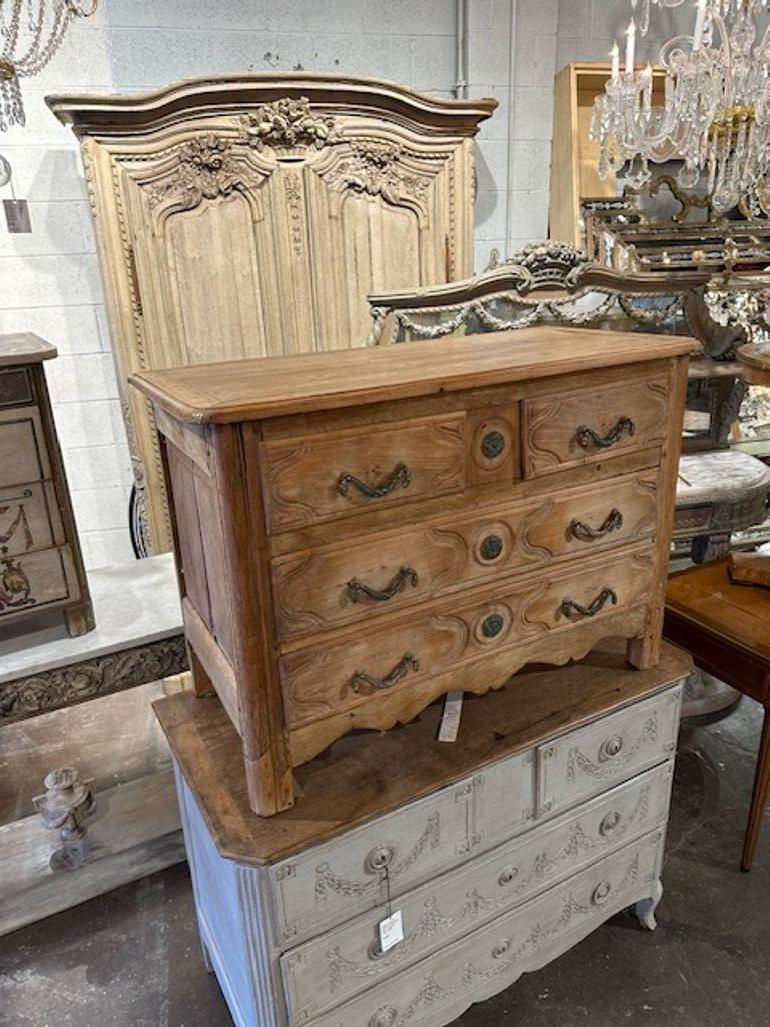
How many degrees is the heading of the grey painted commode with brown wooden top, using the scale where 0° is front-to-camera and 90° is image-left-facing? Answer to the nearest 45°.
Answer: approximately 315°

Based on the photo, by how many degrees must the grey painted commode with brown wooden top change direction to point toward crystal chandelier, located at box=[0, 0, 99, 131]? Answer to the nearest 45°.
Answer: approximately 180°

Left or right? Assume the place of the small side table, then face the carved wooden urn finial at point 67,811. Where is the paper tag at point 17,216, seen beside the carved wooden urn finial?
right

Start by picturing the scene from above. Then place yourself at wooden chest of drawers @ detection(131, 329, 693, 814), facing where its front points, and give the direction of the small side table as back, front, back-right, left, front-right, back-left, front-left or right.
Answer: left

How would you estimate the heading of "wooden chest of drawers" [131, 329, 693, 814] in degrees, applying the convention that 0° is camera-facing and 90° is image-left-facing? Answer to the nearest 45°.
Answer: approximately 315°

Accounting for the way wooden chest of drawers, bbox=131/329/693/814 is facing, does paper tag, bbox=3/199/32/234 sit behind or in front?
behind

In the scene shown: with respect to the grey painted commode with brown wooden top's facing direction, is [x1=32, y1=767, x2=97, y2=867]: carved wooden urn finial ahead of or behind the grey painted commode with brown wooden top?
behind

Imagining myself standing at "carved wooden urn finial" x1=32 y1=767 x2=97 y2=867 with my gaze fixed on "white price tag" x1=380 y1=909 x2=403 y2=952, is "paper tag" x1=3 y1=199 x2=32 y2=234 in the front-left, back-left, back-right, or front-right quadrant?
back-left

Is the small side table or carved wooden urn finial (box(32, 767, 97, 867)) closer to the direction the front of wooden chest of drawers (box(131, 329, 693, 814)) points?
the small side table
